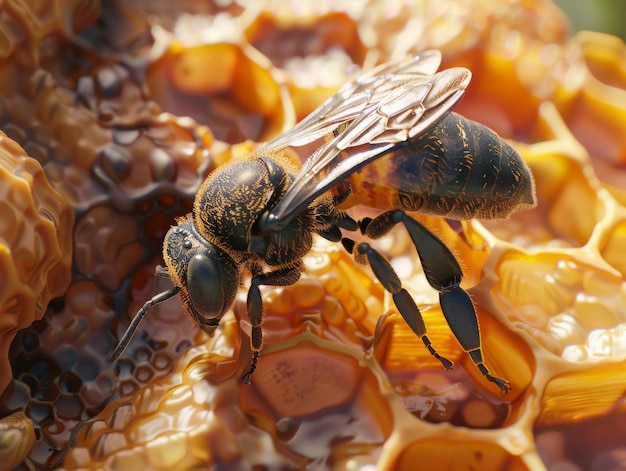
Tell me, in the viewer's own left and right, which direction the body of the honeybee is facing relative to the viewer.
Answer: facing to the left of the viewer
